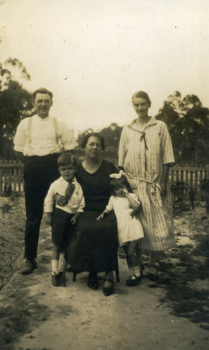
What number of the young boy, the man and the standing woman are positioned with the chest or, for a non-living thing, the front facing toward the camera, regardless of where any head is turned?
3

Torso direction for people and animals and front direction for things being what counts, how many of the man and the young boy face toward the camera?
2

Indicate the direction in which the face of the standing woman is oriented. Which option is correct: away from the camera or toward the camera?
toward the camera

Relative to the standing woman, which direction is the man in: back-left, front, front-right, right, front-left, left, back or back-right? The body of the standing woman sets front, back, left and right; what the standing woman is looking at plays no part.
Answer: right

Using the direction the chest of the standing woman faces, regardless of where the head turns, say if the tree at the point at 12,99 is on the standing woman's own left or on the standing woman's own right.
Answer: on the standing woman's own right

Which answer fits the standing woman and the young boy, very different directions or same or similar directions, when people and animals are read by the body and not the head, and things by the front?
same or similar directions

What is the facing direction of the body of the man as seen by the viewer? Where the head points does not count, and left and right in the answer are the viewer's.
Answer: facing the viewer

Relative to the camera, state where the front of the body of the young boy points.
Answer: toward the camera
